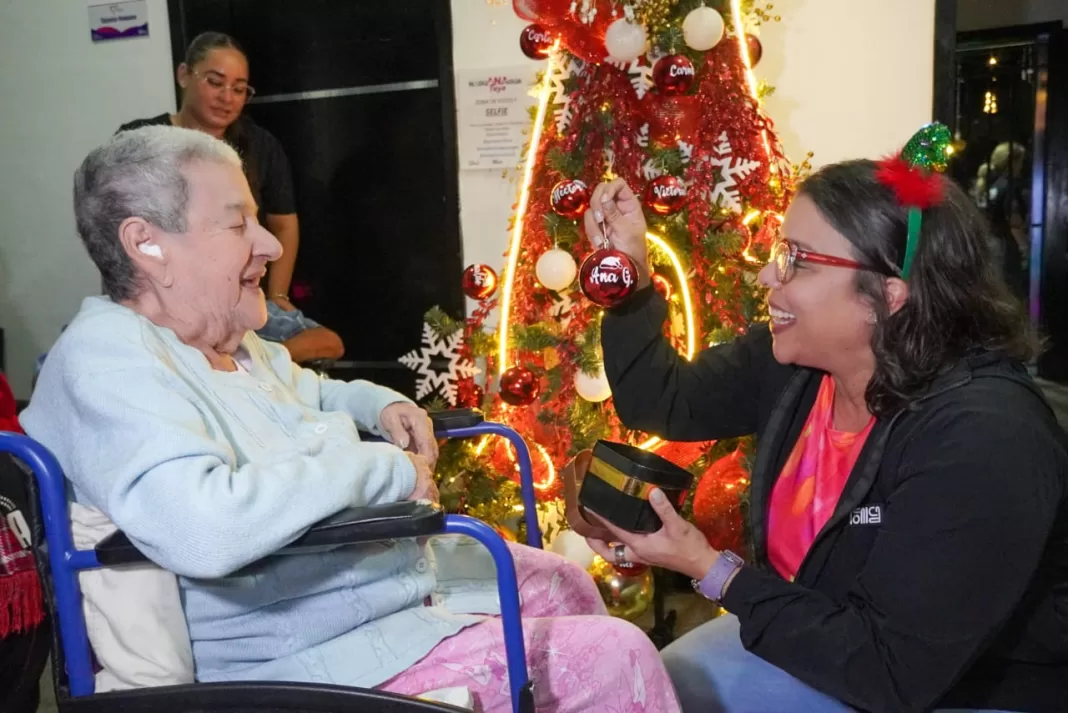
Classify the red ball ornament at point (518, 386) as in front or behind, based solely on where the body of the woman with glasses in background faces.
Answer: in front

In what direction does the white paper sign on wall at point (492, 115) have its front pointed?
toward the camera

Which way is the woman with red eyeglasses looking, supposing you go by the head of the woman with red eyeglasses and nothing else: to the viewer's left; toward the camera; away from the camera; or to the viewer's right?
to the viewer's left

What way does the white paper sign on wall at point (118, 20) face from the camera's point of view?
toward the camera

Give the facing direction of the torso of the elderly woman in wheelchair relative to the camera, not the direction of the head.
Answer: to the viewer's right

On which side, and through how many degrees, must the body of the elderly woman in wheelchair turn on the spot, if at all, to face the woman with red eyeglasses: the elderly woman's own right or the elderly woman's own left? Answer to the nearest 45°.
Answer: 0° — they already face them

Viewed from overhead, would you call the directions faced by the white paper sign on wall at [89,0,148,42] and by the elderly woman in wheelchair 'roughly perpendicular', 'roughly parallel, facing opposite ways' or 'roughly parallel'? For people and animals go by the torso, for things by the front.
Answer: roughly perpendicular

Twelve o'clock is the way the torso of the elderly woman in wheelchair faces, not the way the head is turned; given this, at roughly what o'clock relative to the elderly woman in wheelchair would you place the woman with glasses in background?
The woman with glasses in background is roughly at 9 o'clock from the elderly woman in wheelchair.

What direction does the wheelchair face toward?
to the viewer's right

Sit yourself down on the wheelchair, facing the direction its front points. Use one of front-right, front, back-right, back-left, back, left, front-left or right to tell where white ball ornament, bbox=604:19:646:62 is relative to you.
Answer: front-left

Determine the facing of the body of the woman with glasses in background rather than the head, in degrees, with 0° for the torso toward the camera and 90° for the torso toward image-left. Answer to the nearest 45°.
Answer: approximately 315°

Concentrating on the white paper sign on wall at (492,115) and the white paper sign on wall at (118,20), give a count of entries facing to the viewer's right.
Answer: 0
